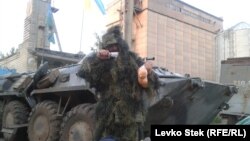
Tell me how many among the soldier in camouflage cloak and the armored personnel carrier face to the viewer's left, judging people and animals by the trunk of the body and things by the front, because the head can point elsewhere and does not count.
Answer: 0

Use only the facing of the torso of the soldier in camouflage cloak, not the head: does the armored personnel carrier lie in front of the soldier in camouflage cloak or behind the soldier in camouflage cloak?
behind

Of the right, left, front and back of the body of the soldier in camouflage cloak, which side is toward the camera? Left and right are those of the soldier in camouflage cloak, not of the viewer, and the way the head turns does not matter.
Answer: front

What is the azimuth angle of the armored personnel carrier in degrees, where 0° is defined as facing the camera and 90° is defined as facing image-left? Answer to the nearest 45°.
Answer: approximately 315°
